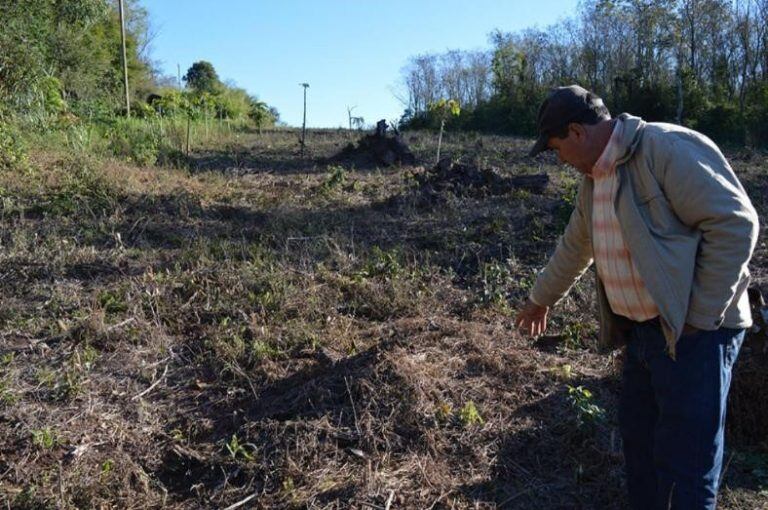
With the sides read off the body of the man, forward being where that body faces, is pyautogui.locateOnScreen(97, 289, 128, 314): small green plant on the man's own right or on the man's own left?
on the man's own right

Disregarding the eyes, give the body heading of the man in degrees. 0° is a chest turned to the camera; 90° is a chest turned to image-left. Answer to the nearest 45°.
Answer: approximately 45°

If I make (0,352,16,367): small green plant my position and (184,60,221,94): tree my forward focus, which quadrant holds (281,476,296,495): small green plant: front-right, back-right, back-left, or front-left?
back-right

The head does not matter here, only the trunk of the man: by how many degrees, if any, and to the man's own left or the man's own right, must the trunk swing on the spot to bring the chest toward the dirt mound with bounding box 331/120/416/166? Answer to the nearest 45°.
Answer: approximately 90° to the man's own right

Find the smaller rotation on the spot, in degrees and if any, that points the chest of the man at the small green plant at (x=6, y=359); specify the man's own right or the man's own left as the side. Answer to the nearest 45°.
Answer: approximately 45° to the man's own right

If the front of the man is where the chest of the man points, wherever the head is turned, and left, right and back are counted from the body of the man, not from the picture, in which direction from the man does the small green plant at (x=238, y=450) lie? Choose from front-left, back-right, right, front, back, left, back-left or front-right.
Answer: front-right

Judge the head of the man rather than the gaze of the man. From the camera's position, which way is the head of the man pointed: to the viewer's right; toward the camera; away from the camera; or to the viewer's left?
to the viewer's left

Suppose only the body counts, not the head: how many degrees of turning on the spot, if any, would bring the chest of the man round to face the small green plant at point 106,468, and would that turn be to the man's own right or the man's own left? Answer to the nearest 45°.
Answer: approximately 45° to the man's own right

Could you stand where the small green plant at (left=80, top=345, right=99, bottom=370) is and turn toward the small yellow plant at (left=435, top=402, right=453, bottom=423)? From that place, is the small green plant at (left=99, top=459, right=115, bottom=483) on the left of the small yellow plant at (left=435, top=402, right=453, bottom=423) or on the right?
right

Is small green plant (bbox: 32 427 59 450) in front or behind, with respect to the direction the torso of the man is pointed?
in front

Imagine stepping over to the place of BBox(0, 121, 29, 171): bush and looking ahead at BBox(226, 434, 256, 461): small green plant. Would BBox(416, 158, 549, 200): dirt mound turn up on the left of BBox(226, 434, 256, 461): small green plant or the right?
left

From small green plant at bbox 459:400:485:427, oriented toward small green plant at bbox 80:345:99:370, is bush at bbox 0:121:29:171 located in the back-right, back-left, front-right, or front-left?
front-right

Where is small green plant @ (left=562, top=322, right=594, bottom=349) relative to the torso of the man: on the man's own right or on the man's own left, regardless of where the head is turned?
on the man's own right
